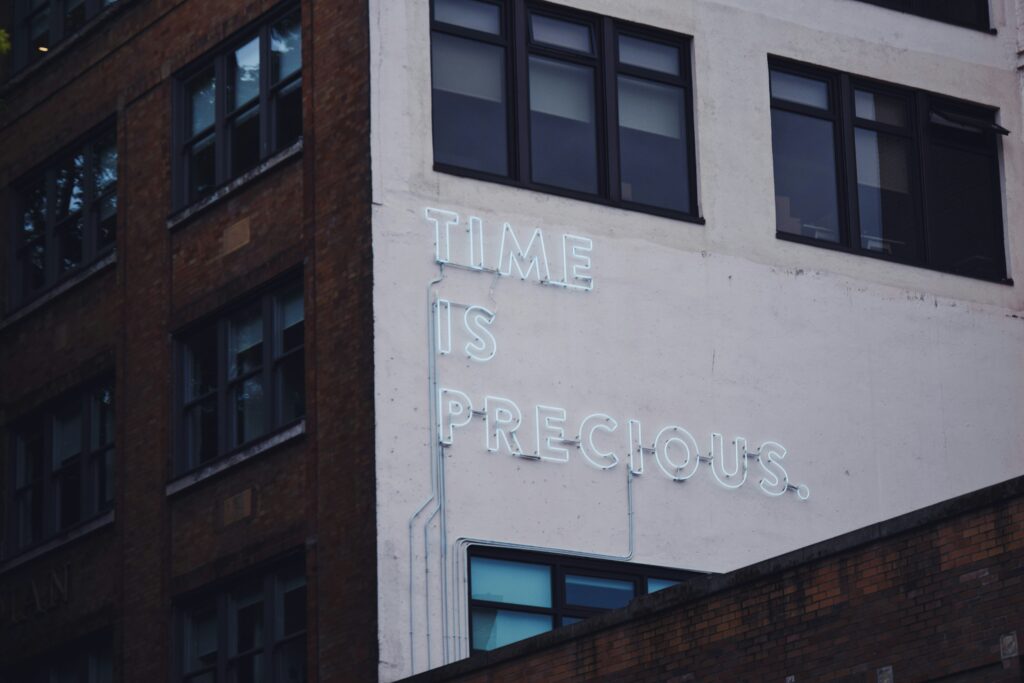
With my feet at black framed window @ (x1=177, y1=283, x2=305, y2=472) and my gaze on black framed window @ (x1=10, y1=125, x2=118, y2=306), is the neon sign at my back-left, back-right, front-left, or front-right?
back-right

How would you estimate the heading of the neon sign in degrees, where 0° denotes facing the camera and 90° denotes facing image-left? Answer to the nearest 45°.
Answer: approximately 315°

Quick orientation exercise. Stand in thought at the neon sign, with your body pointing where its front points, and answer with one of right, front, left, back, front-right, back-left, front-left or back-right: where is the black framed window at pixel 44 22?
back

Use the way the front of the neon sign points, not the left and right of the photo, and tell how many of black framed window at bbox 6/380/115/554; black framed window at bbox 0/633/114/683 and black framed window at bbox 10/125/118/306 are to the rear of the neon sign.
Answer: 3

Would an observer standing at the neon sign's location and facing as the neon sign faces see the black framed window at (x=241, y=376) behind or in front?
behind

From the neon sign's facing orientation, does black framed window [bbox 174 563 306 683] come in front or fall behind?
behind

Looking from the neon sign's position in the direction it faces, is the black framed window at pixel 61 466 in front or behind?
behind

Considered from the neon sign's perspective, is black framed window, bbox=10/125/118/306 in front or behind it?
behind
